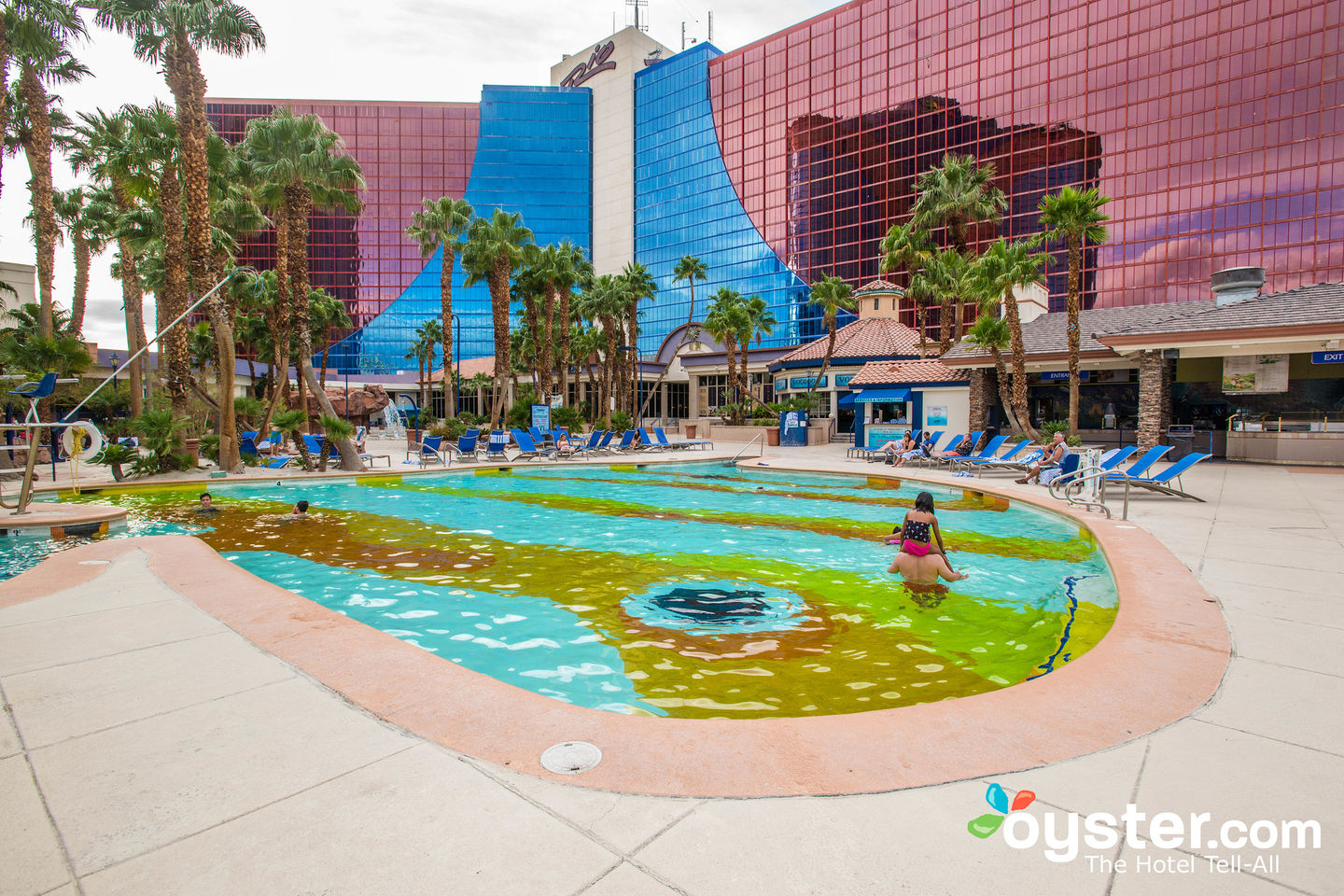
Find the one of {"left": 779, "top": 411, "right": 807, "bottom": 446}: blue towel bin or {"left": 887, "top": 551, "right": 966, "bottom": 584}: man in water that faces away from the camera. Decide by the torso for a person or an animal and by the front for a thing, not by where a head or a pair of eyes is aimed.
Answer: the man in water

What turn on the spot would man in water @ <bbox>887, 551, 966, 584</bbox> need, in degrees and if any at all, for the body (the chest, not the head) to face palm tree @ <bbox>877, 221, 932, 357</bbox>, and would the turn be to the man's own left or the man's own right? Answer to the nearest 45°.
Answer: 0° — they already face it

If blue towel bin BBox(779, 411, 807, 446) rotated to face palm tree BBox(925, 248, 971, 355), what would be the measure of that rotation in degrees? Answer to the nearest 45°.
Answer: approximately 90° to its left

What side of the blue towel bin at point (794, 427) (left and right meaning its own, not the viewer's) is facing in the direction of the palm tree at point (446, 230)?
right

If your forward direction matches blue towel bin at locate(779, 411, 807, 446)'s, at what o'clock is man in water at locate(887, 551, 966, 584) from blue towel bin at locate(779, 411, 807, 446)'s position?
The man in water is roughly at 12 o'clock from the blue towel bin.

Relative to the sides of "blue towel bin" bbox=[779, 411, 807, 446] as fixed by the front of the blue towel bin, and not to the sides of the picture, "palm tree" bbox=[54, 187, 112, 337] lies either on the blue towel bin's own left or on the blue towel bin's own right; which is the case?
on the blue towel bin's own right

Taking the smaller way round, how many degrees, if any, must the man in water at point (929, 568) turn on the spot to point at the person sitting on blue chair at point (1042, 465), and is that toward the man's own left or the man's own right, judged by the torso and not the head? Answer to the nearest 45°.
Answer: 0° — they already face them

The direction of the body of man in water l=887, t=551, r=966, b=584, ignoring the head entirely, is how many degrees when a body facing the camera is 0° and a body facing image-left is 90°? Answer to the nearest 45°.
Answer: approximately 180°

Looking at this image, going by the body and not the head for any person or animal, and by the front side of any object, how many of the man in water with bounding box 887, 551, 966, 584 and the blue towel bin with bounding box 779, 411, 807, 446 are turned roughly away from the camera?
1

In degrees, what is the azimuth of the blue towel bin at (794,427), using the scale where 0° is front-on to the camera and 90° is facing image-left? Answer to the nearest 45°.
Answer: approximately 0°

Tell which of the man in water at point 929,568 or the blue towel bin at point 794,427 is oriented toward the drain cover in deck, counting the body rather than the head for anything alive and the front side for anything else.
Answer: the blue towel bin

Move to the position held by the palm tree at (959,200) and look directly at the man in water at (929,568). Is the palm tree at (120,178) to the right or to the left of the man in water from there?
right

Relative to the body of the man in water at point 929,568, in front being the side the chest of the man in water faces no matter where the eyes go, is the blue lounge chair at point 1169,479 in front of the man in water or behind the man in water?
in front
